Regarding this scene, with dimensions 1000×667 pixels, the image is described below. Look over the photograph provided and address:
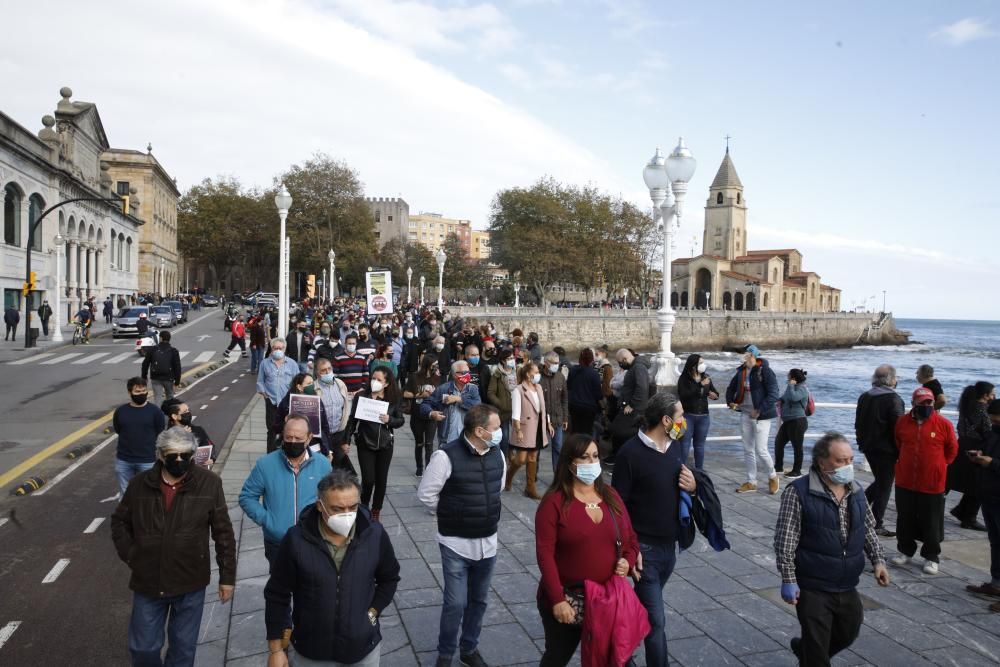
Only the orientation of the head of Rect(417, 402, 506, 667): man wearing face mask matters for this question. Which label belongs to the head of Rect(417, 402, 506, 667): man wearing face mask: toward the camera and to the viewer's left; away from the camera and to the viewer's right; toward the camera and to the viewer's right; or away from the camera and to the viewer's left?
toward the camera and to the viewer's right

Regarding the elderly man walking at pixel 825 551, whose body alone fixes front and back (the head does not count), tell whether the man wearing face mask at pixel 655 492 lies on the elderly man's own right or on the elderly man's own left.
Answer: on the elderly man's own right

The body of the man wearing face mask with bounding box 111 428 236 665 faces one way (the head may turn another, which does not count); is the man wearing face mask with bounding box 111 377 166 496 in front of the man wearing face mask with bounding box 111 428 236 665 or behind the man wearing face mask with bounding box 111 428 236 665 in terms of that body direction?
behind

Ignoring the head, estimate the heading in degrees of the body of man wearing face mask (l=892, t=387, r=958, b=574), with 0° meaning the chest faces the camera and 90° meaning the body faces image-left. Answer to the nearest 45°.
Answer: approximately 0°

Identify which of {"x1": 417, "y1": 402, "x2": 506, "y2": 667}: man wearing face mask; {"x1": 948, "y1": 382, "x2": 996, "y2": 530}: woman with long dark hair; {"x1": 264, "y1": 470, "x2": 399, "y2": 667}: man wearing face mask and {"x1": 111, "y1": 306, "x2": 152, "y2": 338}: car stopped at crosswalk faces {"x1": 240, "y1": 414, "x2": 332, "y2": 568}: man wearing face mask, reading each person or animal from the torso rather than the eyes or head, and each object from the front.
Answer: the car stopped at crosswalk
